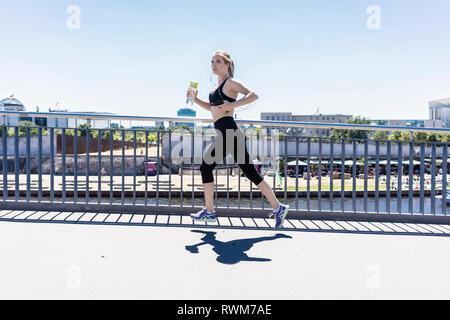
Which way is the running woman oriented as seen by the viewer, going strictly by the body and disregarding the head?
to the viewer's left
